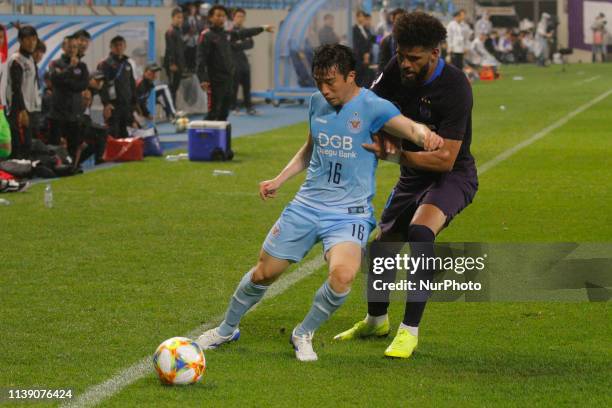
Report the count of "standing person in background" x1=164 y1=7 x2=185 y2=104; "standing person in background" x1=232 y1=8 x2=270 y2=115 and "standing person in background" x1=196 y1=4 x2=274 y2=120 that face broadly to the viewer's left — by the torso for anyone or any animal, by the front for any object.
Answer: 0

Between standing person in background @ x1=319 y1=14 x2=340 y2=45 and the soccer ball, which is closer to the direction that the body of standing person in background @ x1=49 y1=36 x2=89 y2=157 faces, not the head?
the soccer ball

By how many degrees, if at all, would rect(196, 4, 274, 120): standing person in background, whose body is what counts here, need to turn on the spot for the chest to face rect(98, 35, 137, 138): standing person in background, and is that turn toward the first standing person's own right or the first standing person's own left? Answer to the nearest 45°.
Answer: approximately 135° to the first standing person's own right

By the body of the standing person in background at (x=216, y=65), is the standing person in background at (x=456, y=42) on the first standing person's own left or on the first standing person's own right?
on the first standing person's own left

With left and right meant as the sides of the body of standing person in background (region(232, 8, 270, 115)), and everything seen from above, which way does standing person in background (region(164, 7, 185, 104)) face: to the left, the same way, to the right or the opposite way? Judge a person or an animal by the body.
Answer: the same way

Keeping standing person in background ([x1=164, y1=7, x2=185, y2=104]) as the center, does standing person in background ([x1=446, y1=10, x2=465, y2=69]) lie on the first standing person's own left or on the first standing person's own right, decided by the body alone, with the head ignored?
on the first standing person's own left

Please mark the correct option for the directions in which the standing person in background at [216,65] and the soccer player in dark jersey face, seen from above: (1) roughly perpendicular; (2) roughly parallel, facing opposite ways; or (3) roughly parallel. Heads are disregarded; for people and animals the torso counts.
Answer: roughly perpendicular

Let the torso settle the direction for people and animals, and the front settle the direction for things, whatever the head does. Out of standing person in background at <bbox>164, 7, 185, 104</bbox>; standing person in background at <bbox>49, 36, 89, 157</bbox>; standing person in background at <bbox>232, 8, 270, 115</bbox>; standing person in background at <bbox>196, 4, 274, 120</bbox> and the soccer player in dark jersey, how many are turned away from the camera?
0

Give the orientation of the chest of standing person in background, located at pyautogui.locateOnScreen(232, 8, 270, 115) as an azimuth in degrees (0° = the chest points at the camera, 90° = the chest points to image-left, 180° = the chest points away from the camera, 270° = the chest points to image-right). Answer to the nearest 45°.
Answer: approximately 315°

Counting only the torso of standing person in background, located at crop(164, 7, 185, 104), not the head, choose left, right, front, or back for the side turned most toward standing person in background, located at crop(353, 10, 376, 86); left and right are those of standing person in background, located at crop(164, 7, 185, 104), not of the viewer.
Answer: left

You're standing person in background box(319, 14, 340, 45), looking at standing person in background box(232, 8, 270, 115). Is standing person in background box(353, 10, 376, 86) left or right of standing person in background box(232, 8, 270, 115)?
left

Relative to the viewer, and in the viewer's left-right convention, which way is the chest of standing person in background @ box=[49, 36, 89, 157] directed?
facing the viewer

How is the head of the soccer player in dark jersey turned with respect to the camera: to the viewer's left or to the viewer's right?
to the viewer's left
